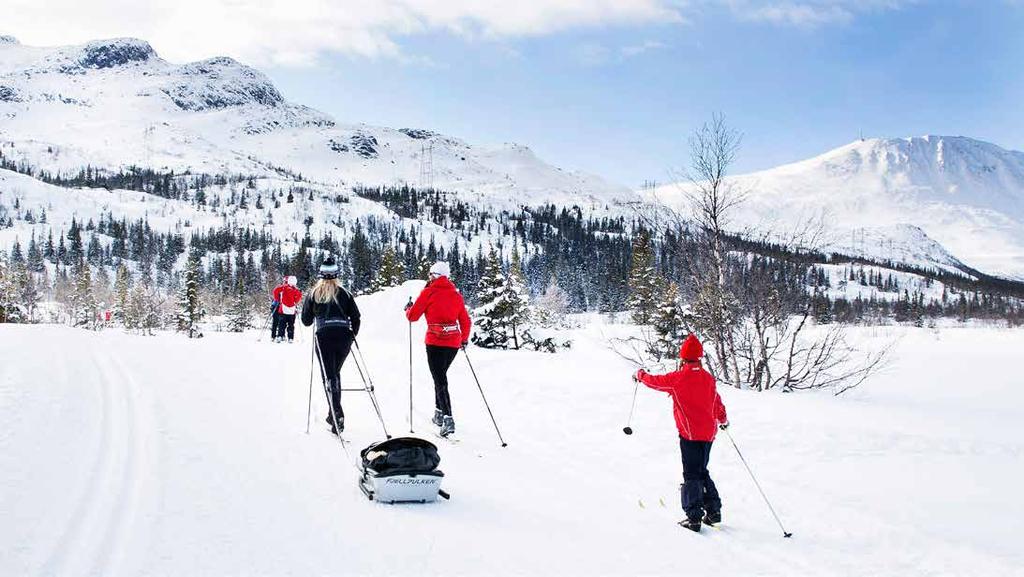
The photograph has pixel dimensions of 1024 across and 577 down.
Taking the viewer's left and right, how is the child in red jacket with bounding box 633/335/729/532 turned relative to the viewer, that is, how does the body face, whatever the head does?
facing away from the viewer and to the left of the viewer

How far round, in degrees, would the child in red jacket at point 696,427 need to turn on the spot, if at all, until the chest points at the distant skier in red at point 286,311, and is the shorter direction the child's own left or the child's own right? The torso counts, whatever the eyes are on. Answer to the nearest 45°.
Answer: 0° — they already face them

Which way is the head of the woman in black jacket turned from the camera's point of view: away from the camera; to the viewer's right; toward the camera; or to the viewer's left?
away from the camera

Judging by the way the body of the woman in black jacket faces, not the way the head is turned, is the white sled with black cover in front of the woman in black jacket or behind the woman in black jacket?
behind

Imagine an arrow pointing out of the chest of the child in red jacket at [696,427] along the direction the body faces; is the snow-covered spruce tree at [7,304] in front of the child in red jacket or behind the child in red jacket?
in front

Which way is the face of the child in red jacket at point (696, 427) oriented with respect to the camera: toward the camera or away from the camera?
away from the camera

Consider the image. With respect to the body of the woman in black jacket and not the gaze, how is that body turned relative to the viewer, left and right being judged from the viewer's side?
facing away from the viewer

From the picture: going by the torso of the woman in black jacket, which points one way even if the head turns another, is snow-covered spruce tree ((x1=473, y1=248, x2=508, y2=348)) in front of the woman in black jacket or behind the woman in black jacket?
in front

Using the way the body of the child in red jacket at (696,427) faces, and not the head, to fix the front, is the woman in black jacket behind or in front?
in front

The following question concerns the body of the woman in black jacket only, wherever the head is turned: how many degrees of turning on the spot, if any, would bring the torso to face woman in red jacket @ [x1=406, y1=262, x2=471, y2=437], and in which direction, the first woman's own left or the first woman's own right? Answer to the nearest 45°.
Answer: approximately 90° to the first woman's own right

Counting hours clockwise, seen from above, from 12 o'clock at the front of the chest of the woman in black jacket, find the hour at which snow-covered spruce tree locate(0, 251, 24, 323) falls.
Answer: The snow-covered spruce tree is roughly at 11 o'clock from the woman in black jacket.

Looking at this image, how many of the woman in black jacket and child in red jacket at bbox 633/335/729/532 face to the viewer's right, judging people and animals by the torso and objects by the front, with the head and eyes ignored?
0
